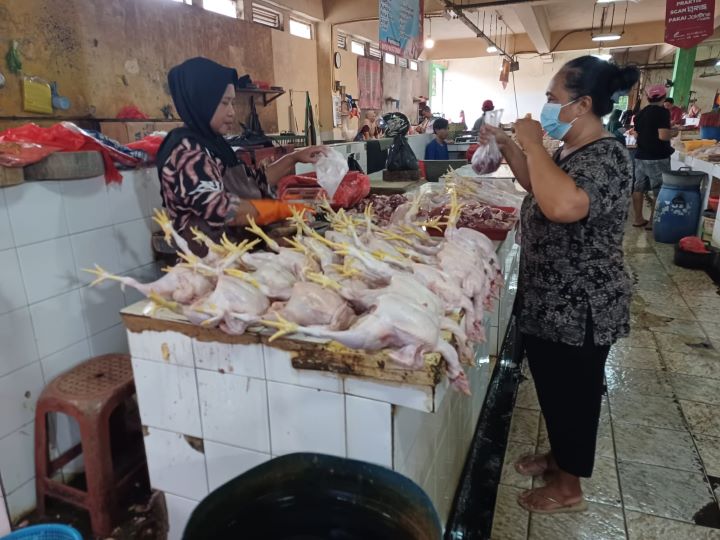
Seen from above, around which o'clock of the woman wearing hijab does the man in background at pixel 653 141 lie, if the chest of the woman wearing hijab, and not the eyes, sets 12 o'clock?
The man in background is roughly at 11 o'clock from the woman wearing hijab.

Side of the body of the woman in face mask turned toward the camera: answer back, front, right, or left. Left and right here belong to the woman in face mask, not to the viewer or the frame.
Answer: left

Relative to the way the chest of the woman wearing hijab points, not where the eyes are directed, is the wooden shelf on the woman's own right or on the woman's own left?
on the woman's own left

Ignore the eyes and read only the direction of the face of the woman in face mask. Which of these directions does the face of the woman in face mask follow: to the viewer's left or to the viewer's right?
to the viewer's left

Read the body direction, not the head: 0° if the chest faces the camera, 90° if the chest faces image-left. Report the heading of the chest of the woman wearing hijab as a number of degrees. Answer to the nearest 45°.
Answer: approximately 270°

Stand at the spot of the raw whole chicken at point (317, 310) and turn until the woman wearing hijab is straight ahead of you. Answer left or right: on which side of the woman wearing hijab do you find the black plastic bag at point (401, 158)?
right

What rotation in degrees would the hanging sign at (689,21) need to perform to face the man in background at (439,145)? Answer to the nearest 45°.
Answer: approximately 45° to its right

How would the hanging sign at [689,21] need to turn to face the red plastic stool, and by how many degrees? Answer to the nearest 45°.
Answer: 0° — it already faces it
